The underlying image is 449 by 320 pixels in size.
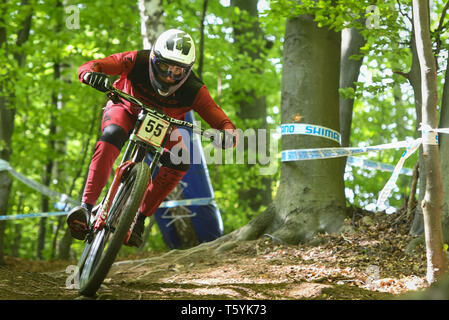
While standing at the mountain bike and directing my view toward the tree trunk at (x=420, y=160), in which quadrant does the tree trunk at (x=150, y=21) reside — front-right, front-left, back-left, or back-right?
front-left

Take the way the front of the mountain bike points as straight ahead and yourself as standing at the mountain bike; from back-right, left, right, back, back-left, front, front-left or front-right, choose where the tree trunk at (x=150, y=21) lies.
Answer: back

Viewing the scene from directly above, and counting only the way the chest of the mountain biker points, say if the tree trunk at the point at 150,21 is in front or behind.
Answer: behind

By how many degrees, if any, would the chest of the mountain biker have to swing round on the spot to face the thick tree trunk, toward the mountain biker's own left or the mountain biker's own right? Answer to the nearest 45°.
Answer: approximately 135° to the mountain biker's own left

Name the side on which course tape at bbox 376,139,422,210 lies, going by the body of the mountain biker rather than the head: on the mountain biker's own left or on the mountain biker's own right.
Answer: on the mountain biker's own left

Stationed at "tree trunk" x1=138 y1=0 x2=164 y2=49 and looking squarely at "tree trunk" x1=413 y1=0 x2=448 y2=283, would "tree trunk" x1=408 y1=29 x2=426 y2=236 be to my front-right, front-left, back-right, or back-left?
front-left

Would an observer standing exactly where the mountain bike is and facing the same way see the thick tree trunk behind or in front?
behind

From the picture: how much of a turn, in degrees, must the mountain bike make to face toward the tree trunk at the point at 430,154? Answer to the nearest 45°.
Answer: approximately 90° to its left

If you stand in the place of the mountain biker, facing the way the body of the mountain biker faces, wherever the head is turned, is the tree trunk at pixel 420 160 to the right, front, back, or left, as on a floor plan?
left

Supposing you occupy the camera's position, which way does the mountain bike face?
facing the viewer

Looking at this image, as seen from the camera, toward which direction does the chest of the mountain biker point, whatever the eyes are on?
toward the camera
